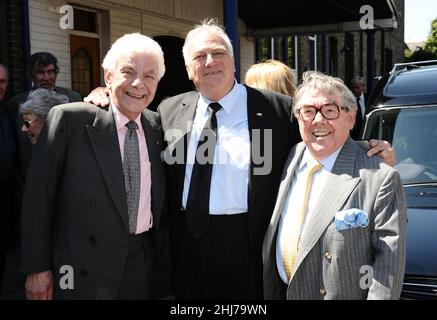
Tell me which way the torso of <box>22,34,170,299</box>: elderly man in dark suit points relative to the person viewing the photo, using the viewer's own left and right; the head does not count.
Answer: facing the viewer and to the right of the viewer

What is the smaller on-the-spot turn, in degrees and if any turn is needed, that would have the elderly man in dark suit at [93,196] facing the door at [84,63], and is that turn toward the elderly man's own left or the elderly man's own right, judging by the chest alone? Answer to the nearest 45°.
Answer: approximately 135° to the elderly man's own left

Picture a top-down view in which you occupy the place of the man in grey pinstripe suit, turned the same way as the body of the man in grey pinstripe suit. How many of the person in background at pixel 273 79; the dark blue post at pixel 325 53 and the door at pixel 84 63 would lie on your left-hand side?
0

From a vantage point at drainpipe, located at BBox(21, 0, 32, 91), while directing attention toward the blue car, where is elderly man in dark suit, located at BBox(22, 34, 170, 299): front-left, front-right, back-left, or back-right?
front-right

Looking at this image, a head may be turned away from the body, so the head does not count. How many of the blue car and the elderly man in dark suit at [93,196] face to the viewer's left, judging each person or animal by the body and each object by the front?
0

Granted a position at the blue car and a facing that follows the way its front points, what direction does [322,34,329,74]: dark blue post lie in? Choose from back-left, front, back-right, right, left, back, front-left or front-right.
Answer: back

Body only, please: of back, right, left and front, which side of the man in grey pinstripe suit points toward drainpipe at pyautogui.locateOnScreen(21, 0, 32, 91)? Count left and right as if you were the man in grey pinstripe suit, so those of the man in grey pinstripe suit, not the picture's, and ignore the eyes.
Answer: right

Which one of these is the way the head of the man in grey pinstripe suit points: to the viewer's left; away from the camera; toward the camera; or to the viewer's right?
toward the camera

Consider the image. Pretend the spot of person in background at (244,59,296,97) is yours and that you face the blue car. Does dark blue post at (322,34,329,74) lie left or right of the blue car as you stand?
left

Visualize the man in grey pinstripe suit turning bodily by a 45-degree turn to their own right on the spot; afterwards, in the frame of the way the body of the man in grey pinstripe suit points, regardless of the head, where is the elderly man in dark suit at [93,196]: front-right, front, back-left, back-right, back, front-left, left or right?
front

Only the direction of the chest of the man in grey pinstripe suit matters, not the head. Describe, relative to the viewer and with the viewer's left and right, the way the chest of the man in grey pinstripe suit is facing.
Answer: facing the viewer and to the left of the viewer

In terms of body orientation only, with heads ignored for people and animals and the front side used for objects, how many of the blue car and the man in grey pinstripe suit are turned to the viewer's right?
0

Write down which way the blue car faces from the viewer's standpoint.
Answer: facing the viewer

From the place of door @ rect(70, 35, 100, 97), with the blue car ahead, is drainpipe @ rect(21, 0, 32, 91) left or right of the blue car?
right

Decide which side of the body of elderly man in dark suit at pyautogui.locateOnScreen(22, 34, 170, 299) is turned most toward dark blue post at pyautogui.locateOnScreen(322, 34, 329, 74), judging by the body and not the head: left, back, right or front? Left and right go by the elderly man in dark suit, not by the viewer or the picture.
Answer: left
